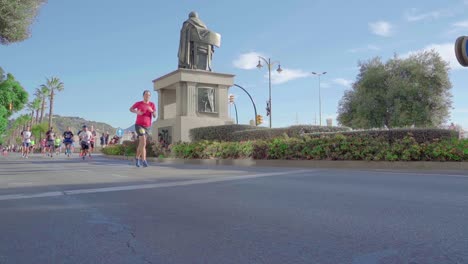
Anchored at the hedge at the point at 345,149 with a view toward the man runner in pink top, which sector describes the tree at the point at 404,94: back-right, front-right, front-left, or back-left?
back-right

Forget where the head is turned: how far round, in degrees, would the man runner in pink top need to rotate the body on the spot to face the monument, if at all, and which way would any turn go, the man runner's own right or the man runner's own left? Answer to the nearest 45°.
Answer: approximately 180°

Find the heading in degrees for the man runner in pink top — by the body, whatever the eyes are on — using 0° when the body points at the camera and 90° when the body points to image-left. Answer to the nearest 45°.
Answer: approximately 0°

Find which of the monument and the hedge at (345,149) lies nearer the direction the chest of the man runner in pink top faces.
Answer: the hedge

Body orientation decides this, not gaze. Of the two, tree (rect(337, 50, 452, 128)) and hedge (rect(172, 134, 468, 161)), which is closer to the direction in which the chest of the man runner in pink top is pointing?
the hedge

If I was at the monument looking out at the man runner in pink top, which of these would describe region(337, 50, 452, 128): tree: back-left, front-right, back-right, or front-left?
back-left

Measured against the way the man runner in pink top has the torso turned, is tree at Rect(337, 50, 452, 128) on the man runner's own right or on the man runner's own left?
on the man runner's own left

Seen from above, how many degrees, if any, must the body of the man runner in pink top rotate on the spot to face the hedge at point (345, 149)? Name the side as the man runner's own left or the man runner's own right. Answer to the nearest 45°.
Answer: approximately 90° to the man runner's own left
